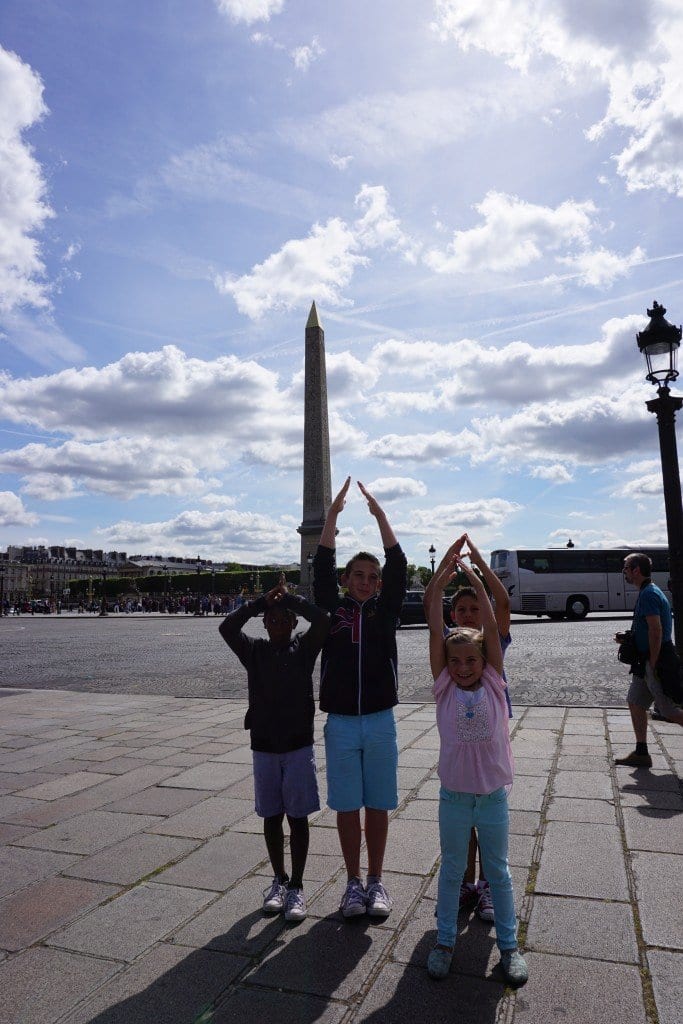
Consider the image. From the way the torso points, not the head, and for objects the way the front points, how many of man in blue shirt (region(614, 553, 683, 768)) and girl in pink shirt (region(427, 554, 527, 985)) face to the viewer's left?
1

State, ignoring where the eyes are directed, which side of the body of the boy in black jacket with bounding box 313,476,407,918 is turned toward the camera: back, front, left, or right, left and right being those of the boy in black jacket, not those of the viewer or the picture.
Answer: front

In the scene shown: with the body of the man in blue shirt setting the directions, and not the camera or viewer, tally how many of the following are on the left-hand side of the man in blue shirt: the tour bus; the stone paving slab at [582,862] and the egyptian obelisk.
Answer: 1

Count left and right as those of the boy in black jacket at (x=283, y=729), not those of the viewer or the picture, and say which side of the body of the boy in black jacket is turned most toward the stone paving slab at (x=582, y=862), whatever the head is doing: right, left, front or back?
left

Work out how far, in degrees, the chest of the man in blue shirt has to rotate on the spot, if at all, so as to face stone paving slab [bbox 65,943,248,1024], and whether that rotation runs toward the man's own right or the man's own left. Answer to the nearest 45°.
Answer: approximately 45° to the man's own left

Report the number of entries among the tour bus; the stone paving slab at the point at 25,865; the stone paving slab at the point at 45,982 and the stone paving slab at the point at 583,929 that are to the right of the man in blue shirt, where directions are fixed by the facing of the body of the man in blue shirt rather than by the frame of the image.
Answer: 1

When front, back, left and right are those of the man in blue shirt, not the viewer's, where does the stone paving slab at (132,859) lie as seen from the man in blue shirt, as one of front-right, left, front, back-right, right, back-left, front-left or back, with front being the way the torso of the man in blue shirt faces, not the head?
front-left

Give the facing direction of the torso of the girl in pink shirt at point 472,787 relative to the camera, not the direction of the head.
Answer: toward the camera

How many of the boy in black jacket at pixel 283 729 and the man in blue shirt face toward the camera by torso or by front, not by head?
1

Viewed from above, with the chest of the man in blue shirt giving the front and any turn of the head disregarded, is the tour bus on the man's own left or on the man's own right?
on the man's own right

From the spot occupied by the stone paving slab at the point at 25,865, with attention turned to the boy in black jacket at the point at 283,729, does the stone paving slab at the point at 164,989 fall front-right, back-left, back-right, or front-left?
front-right

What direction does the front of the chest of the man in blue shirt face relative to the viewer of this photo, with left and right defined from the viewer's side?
facing to the left of the viewer

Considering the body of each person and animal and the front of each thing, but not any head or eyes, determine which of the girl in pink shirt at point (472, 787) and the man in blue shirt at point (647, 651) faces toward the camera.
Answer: the girl in pink shirt

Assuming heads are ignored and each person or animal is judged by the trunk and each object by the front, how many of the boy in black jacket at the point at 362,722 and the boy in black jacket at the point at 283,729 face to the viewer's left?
0

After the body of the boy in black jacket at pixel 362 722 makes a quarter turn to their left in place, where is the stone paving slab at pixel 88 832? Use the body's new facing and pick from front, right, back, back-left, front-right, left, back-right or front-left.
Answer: back-left
